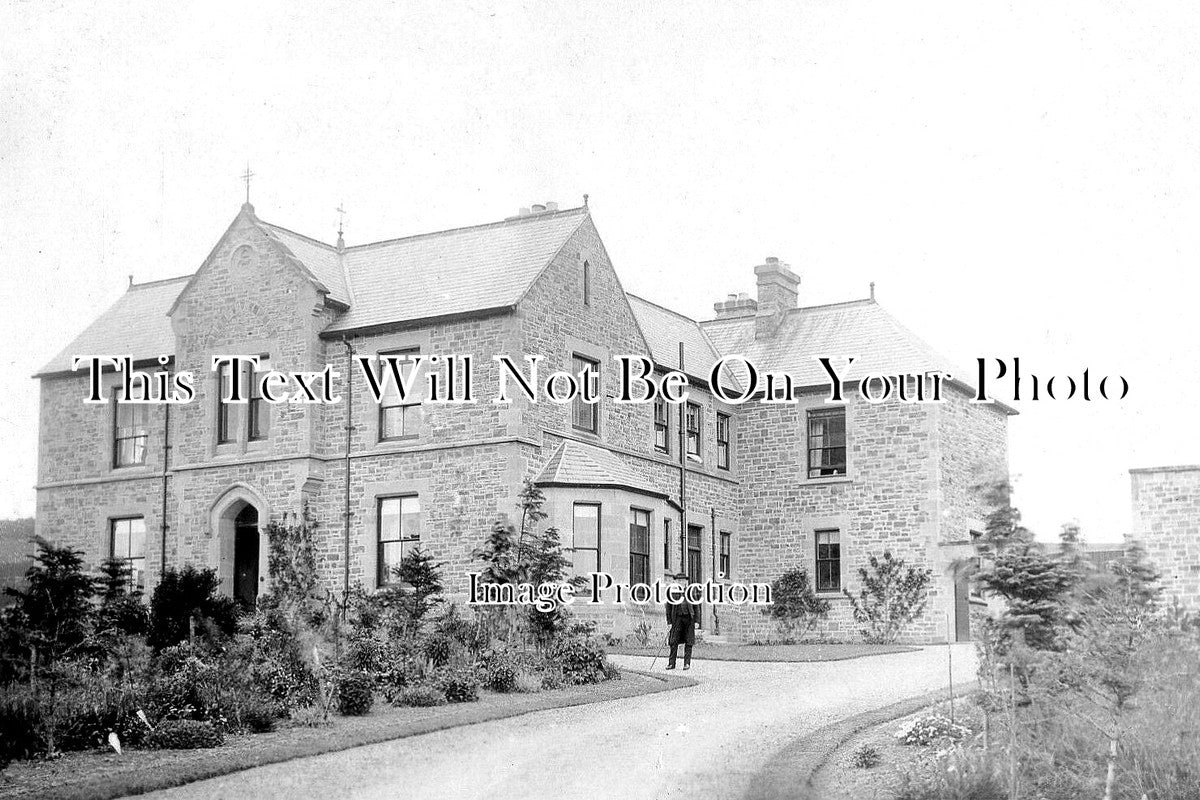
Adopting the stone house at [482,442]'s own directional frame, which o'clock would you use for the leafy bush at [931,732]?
The leafy bush is roughly at 10 o'clock from the stone house.

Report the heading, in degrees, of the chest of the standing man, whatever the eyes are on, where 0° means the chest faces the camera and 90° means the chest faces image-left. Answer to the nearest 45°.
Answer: approximately 0°

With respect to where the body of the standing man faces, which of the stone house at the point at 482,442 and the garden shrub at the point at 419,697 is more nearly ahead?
the garden shrub

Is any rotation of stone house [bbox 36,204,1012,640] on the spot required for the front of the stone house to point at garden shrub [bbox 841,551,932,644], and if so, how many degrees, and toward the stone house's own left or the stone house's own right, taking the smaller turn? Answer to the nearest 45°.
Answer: approximately 135° to the stone house's own left

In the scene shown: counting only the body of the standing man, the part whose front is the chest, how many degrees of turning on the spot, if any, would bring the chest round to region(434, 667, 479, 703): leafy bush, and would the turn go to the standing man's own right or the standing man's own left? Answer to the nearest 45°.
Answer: approximately 45° to the standing man's own right

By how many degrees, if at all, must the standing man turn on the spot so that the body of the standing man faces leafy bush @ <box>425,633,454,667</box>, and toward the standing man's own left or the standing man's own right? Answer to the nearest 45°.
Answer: approximately 45° to the standing man's own right

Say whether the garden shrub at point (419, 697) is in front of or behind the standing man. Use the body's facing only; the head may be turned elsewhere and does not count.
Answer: in front

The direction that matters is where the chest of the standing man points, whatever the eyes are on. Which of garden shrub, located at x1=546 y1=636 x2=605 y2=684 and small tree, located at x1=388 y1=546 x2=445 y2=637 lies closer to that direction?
the garden shrub

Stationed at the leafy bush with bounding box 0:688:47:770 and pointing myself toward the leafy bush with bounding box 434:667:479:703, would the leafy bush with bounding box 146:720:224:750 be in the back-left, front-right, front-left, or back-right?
front-right

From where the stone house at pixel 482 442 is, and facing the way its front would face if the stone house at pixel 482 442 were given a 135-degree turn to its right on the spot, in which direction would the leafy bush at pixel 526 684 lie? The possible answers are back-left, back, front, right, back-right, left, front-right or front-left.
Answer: back

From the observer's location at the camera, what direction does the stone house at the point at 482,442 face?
facing the viewer and to the left of the viewer

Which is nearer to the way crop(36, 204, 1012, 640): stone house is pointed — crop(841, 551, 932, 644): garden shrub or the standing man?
the standing man
